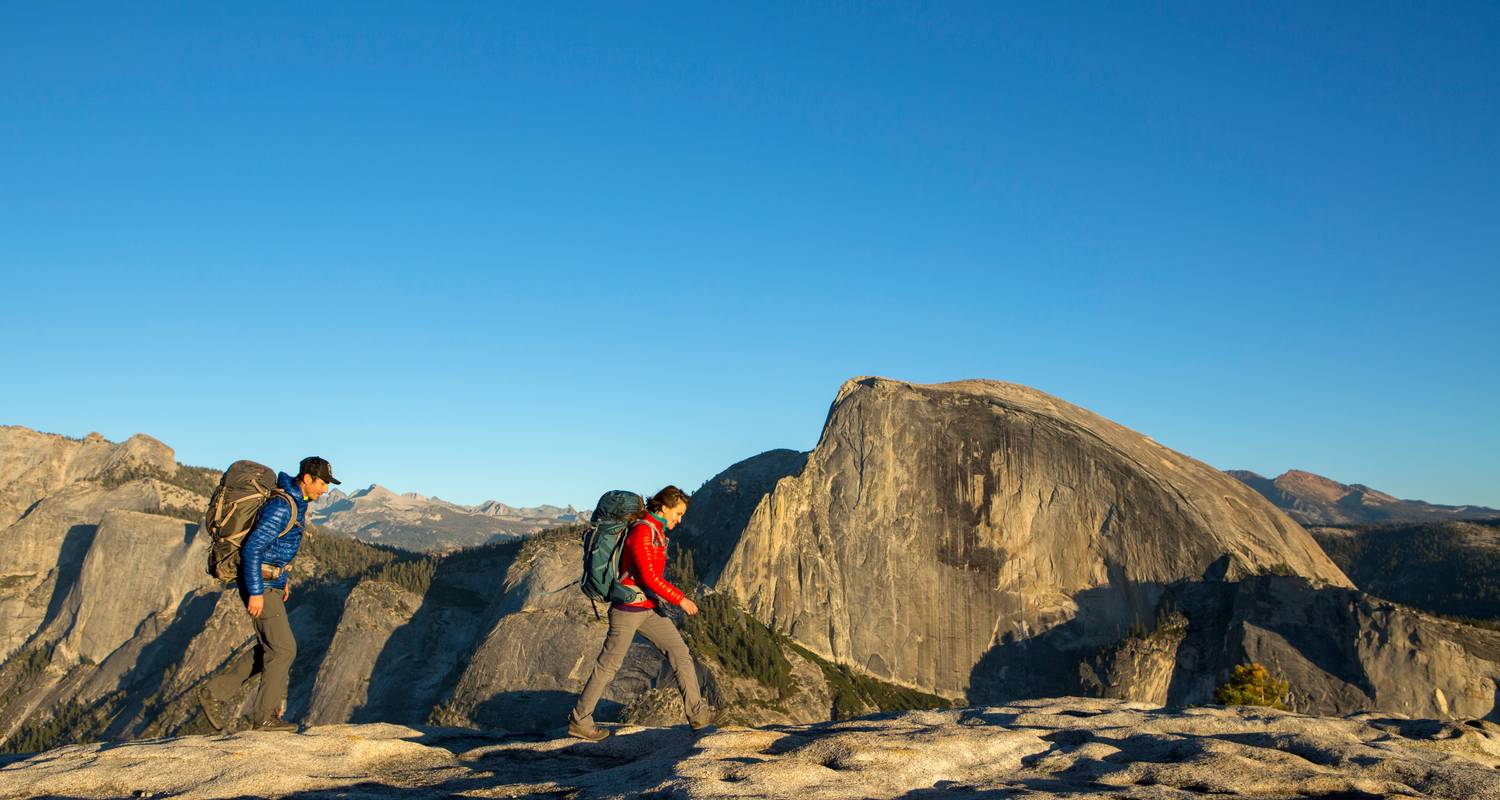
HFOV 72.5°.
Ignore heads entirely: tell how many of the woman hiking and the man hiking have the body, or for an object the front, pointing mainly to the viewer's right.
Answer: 2

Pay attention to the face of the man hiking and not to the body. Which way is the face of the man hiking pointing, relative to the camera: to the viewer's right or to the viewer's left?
to the viewer's right

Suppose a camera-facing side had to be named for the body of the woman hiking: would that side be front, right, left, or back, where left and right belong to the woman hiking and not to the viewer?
right

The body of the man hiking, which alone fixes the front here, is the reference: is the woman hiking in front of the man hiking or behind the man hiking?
in front

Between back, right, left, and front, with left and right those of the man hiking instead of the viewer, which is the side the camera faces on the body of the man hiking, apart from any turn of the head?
right

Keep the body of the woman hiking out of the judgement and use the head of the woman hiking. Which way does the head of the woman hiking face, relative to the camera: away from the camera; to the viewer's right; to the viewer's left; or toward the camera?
to the viewer's right

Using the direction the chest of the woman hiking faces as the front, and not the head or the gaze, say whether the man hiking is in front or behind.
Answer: behind
